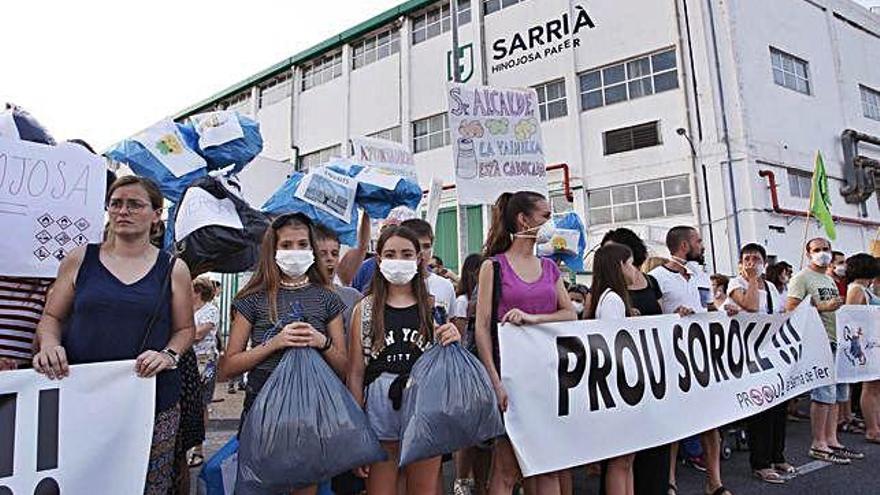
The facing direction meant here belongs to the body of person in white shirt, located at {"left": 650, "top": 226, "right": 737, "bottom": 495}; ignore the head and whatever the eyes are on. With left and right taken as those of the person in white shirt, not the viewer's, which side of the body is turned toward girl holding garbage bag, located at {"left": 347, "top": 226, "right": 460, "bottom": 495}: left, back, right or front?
right

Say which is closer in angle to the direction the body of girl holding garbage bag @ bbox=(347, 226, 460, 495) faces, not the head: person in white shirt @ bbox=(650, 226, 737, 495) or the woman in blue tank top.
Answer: the woman in blue tank top

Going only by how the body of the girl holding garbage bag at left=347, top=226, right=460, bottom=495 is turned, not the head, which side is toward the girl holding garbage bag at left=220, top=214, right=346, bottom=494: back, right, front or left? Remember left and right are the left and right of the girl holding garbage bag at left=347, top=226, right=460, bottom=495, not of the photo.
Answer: right

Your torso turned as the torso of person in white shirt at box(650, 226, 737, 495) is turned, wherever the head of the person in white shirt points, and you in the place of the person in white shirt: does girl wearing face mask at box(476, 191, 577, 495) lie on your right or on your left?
on your right

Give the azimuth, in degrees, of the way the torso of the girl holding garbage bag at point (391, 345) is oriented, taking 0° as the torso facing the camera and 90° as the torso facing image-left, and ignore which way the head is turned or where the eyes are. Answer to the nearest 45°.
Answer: approximately 0°

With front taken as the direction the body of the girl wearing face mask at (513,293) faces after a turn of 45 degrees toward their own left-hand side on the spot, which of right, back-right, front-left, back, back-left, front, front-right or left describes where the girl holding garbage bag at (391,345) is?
back-right
